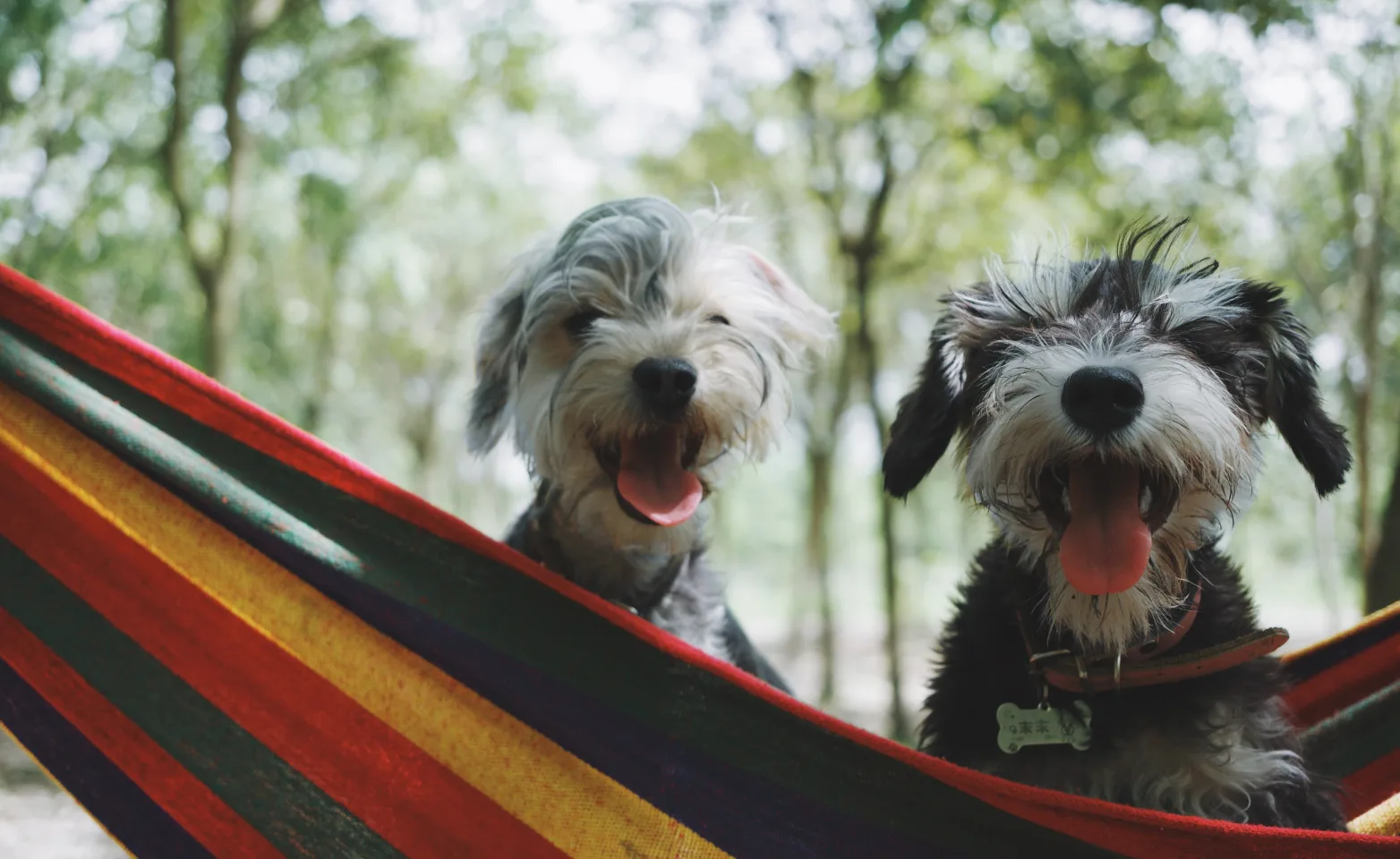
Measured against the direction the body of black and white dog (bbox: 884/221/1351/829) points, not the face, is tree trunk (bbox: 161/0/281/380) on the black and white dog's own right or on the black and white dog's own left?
on the black and white dog's own right

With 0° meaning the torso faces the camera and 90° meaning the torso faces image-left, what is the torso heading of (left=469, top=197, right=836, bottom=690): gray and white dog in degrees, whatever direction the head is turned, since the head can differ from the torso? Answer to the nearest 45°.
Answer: approximately 0°

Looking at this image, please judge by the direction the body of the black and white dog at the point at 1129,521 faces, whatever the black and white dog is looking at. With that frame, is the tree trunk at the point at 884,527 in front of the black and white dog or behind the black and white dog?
behind

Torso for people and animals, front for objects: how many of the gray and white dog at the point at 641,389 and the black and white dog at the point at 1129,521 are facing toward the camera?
2

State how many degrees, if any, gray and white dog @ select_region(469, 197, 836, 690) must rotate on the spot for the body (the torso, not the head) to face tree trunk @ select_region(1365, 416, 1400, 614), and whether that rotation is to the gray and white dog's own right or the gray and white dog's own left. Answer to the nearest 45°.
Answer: approximately 90° to the gray and white dog's own left

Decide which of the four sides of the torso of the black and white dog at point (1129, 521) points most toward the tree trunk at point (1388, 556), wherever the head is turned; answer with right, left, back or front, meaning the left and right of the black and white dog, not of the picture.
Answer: back

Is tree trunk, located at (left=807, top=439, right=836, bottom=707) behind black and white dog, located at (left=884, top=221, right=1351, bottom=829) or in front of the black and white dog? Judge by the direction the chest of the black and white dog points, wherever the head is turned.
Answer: behind

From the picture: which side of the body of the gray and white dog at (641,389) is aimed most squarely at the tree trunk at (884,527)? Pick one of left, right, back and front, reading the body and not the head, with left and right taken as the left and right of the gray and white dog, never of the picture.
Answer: back

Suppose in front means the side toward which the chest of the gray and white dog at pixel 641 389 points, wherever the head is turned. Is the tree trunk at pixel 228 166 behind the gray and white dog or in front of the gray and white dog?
behind

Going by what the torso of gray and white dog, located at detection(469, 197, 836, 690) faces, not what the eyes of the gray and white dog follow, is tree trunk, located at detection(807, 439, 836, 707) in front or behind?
behind

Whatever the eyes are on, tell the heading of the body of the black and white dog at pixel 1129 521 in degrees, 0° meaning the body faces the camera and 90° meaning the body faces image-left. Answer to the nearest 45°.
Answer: approximately 0°

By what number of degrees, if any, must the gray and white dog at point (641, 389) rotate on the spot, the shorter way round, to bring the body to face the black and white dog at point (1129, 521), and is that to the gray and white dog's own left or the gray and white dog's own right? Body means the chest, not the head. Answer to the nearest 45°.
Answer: approximately 45° to the gray and white dog's own left
